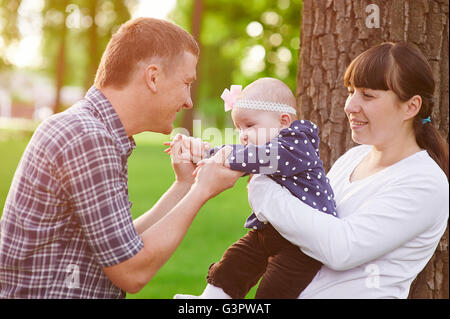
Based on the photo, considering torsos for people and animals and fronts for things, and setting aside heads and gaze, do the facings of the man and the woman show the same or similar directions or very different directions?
very different directions

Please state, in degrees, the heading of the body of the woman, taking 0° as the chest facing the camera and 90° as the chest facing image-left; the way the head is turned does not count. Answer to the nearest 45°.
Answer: approximately 45°

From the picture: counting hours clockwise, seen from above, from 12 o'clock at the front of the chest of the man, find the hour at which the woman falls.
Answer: The woman is roughly at 12 o'clock from the man.

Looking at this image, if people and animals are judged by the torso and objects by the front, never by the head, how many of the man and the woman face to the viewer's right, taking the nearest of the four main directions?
1

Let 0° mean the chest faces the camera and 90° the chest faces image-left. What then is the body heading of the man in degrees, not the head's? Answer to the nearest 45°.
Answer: approximately 270°

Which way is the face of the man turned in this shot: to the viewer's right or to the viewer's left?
to the viewer's right

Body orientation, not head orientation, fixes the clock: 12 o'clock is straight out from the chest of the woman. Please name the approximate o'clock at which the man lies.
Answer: The man is roughly at 1 o'clock from the woman.

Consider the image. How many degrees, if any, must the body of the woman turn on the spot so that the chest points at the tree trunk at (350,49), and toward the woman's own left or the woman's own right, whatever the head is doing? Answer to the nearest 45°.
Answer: approximately 135° to the woman's own right

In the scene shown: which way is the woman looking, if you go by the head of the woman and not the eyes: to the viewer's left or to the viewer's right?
to the viewer's left
